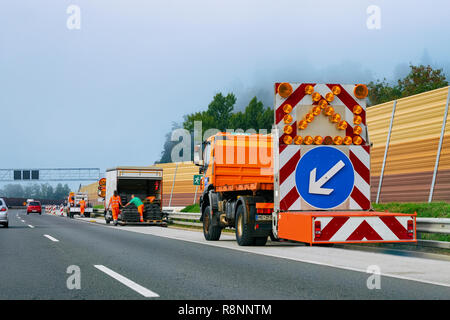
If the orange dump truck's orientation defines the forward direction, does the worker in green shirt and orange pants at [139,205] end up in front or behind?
in front

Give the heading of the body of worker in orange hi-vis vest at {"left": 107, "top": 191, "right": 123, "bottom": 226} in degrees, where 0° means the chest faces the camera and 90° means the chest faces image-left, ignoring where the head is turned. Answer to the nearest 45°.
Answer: approximately 180°

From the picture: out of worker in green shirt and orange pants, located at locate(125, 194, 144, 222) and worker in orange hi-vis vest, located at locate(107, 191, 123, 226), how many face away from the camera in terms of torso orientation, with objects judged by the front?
1

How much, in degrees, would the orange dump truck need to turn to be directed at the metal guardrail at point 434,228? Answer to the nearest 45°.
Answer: approximately 135° to its right

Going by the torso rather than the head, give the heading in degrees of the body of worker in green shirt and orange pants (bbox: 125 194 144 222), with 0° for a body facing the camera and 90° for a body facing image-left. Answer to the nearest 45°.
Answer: approximately 90°

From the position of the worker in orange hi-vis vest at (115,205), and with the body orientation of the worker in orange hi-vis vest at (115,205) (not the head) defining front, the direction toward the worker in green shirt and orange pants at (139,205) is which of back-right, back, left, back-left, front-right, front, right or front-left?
back-right
